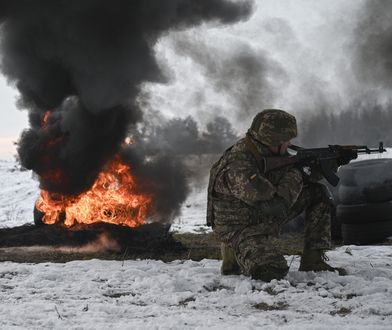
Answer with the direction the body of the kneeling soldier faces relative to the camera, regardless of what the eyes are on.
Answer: to the viewer's right

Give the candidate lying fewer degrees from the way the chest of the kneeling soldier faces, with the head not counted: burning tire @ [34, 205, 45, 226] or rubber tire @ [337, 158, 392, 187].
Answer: the rubber tire

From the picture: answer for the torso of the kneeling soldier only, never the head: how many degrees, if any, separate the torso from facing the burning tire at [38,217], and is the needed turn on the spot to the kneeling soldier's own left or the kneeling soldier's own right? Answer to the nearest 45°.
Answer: approximately 135° to the kneeling soldier's own left

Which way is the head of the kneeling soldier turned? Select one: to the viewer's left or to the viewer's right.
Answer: to the viewer's right
